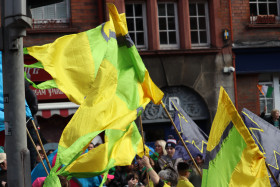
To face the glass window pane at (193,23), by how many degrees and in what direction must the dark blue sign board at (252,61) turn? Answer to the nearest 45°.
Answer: approximately 90° to its right

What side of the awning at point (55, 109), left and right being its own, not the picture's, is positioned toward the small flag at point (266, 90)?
left

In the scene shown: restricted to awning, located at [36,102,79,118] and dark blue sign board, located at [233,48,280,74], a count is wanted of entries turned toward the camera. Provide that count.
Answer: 2

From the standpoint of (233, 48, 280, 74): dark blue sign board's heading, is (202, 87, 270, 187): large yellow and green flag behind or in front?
in front

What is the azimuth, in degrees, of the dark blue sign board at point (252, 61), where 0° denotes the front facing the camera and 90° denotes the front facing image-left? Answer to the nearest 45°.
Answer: approximately 0°

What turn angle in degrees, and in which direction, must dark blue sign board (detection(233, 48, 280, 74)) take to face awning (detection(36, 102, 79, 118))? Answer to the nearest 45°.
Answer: approximately 45° to its right

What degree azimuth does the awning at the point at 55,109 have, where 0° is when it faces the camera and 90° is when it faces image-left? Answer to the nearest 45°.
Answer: approximately 0°

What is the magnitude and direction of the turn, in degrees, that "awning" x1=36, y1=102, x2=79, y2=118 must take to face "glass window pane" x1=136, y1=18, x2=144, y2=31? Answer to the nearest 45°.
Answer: approximately 90° to its left

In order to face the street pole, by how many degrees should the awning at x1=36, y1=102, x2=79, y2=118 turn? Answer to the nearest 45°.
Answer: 0° — it already faces it

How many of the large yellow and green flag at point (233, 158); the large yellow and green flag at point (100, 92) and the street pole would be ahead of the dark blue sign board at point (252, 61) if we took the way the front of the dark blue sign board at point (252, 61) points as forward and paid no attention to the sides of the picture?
3
